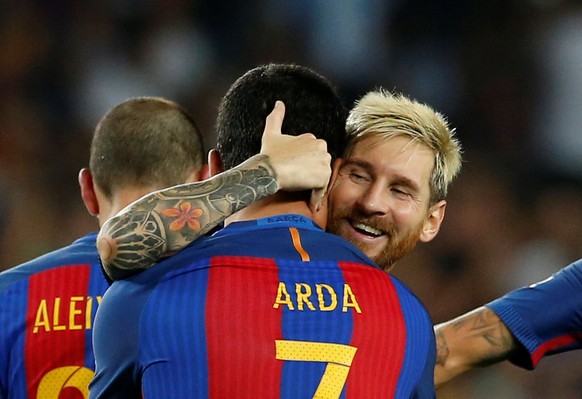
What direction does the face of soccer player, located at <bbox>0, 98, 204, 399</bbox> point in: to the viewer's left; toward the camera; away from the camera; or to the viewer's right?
away from the camera

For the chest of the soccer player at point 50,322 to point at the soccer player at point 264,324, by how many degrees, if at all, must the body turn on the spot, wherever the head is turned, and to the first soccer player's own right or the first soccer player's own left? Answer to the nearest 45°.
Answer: approximately 135° to the first soccer player's own right

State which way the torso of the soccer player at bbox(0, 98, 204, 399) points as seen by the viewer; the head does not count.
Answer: away from the camera

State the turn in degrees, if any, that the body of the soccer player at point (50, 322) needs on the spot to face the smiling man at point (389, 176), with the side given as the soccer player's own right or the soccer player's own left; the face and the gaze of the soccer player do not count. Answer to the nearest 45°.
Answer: approximately 90° to the soccer player's own right

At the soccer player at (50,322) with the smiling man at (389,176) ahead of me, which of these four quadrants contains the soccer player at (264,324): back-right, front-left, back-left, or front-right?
front-right
